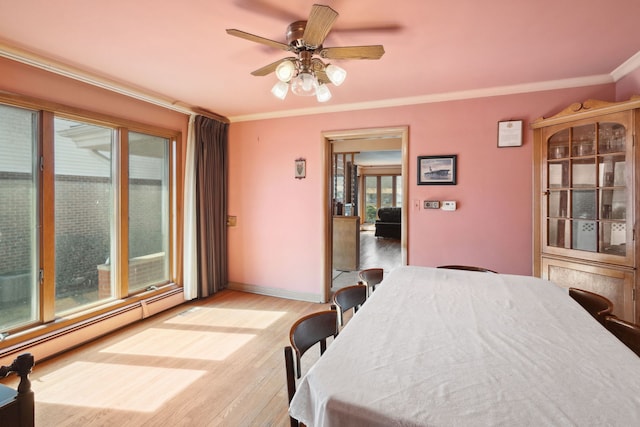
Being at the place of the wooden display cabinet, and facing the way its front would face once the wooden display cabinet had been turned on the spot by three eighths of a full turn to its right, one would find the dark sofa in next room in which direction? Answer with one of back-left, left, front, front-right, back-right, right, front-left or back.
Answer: front-left

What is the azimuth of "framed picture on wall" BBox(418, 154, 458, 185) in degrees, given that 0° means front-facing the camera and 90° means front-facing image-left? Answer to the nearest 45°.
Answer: approximately 0°

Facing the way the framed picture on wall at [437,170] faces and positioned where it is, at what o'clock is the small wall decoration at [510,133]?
The small wall decoration is roughly at 9 o'clock from the framed picture on wall.

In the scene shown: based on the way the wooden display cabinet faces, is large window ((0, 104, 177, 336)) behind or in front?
in front

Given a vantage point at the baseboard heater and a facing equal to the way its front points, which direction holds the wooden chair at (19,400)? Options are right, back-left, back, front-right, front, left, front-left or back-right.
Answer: front-right

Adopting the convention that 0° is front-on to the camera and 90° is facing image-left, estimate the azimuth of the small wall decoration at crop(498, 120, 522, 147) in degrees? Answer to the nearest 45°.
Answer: approximately 0°

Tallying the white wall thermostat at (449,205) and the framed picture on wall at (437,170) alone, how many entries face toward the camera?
2

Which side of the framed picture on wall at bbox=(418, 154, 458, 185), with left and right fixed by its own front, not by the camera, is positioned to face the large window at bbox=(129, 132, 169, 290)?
right

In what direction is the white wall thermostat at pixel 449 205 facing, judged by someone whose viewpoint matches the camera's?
facing the viewer

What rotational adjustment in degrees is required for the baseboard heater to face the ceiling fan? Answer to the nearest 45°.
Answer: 0° — it already faces it
